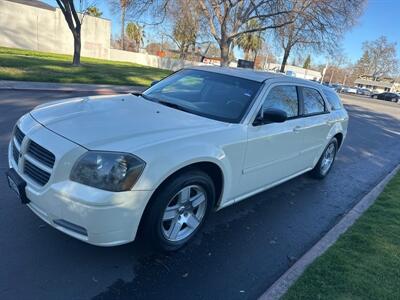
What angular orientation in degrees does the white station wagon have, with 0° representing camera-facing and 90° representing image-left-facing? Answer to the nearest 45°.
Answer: approximately 45°

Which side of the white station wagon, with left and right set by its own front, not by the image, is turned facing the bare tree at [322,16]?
back

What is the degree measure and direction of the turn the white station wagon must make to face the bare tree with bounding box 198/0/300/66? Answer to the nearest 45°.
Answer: approximately 135° to its right
